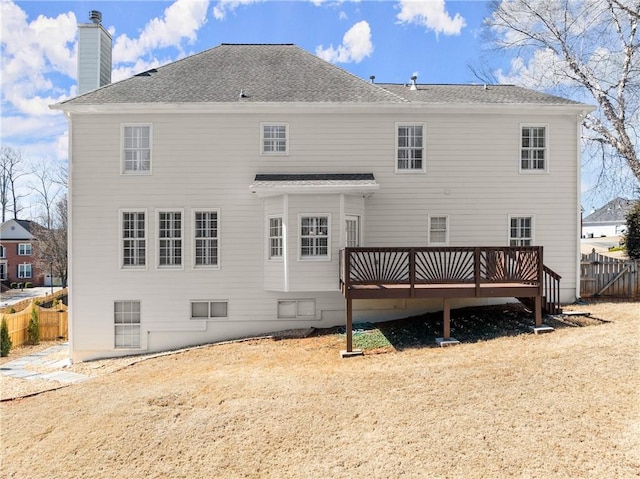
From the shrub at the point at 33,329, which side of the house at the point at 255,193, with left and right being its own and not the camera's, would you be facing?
left

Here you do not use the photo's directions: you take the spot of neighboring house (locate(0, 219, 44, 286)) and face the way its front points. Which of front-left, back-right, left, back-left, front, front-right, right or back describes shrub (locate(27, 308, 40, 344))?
front

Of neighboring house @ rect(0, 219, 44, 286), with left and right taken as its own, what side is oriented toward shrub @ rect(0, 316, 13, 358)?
front

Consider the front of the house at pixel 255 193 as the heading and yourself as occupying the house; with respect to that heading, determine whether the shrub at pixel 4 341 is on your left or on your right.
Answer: on your left

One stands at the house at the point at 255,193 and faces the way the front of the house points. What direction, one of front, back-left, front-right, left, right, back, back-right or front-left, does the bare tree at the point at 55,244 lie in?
front-left

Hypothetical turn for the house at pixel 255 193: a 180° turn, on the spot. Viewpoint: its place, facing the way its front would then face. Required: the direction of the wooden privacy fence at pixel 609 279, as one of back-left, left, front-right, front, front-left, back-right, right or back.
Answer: left

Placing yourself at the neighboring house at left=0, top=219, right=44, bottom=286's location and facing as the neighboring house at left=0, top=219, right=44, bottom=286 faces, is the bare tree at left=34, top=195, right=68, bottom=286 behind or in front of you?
in front

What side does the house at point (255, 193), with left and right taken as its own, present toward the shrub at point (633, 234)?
right

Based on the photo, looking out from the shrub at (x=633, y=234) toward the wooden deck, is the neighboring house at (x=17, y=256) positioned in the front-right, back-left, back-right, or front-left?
front-right

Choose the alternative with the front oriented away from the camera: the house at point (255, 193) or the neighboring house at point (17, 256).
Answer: the house

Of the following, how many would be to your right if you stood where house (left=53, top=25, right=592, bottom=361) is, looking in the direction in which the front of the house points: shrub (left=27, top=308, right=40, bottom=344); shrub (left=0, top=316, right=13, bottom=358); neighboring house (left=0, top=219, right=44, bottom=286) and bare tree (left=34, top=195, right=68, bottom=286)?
0

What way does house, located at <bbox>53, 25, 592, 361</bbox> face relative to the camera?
away from the camera

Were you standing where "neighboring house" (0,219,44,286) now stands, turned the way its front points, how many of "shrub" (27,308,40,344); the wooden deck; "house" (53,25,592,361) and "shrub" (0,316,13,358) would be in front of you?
4

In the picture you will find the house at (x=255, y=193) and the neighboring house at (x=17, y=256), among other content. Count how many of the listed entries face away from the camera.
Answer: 1

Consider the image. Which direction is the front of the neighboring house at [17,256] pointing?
toward the camera
